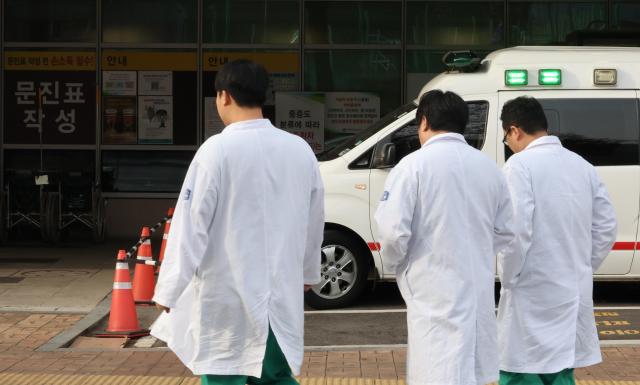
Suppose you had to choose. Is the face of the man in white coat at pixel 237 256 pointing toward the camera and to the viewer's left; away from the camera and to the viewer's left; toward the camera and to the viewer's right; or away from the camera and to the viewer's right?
away from the camera and to the viewer's left

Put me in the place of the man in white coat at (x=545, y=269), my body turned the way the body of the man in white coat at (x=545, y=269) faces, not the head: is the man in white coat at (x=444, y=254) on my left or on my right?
on my left

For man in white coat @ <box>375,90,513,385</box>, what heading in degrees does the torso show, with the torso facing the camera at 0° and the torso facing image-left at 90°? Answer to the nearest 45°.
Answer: approximately 135°

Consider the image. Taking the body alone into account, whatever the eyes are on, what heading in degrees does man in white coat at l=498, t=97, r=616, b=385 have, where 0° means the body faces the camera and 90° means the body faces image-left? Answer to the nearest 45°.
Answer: approximately 135°

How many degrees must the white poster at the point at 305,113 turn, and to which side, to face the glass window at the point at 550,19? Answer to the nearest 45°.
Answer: approximately 90° to its left

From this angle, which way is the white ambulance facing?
to the viewer's left

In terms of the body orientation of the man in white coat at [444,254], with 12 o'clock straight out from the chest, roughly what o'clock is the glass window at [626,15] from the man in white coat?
The glass window is roughly at 2 o'clock from the man in white coat.

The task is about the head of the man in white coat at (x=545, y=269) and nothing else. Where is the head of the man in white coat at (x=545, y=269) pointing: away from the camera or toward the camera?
away from the camera

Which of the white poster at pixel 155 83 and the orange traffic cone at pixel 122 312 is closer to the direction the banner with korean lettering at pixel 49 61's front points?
the orange traffic cone

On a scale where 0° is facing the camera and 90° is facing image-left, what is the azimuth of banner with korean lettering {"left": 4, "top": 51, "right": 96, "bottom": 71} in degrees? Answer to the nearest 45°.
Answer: approximately 0°

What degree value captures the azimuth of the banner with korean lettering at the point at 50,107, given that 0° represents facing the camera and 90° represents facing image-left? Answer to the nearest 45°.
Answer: approximately 0°

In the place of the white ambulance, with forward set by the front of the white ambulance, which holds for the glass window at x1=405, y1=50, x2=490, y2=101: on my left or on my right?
on my right
